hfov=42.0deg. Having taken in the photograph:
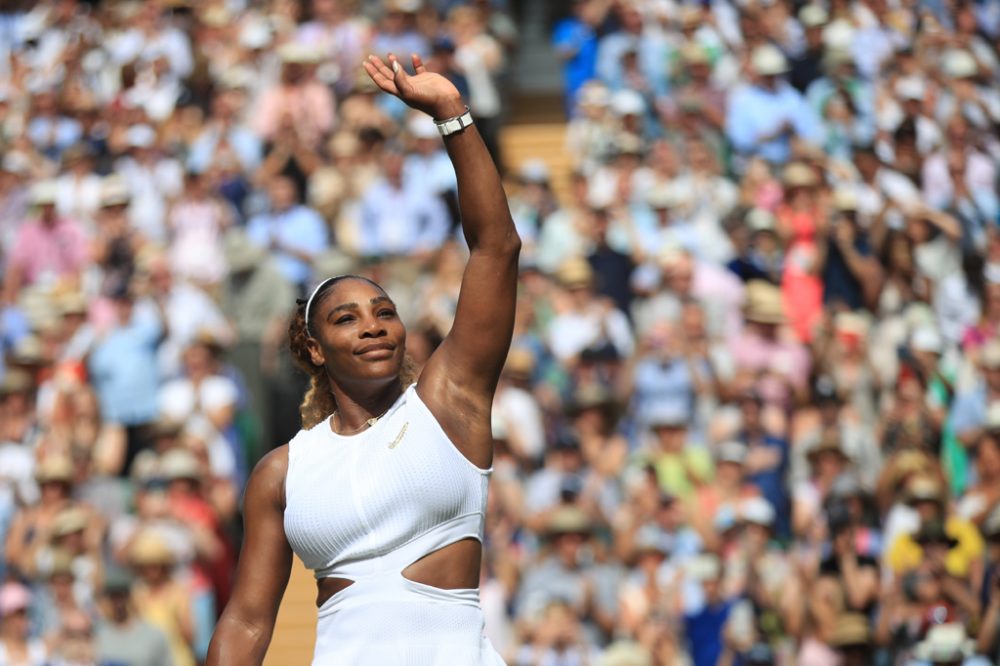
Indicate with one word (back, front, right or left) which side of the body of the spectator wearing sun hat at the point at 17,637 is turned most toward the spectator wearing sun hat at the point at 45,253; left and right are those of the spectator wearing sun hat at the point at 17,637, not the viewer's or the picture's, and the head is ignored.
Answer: back

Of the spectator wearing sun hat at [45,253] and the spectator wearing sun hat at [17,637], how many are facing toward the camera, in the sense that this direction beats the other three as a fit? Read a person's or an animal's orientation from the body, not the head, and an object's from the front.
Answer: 2

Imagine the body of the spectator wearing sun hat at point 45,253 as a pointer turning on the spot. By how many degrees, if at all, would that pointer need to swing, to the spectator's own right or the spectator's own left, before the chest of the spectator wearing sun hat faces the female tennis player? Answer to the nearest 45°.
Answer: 0° — they already face them

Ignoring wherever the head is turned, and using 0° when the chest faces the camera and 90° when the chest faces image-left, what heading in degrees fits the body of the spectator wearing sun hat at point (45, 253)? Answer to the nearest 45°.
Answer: approximately 0°

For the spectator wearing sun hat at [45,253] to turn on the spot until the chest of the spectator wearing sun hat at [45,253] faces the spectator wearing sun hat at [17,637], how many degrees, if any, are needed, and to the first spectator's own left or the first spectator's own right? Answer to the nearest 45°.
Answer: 0° — they already face them

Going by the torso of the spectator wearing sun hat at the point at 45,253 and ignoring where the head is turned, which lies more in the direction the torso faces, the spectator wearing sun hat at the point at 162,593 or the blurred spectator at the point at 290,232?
the spectator wearing sun hat

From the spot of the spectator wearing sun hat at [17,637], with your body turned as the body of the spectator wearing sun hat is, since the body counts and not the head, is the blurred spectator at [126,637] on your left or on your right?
on your left
